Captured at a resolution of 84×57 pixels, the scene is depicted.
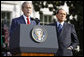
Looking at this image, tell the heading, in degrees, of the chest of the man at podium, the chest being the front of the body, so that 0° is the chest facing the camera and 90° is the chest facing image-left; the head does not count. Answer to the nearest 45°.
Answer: approximately 315°

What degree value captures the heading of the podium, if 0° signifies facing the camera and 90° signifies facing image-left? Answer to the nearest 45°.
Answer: approximately 315°

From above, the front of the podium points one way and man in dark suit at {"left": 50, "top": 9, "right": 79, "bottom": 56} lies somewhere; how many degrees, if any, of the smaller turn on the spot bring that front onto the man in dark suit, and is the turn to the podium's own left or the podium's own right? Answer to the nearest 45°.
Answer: approximately 90° to the podium's own left
